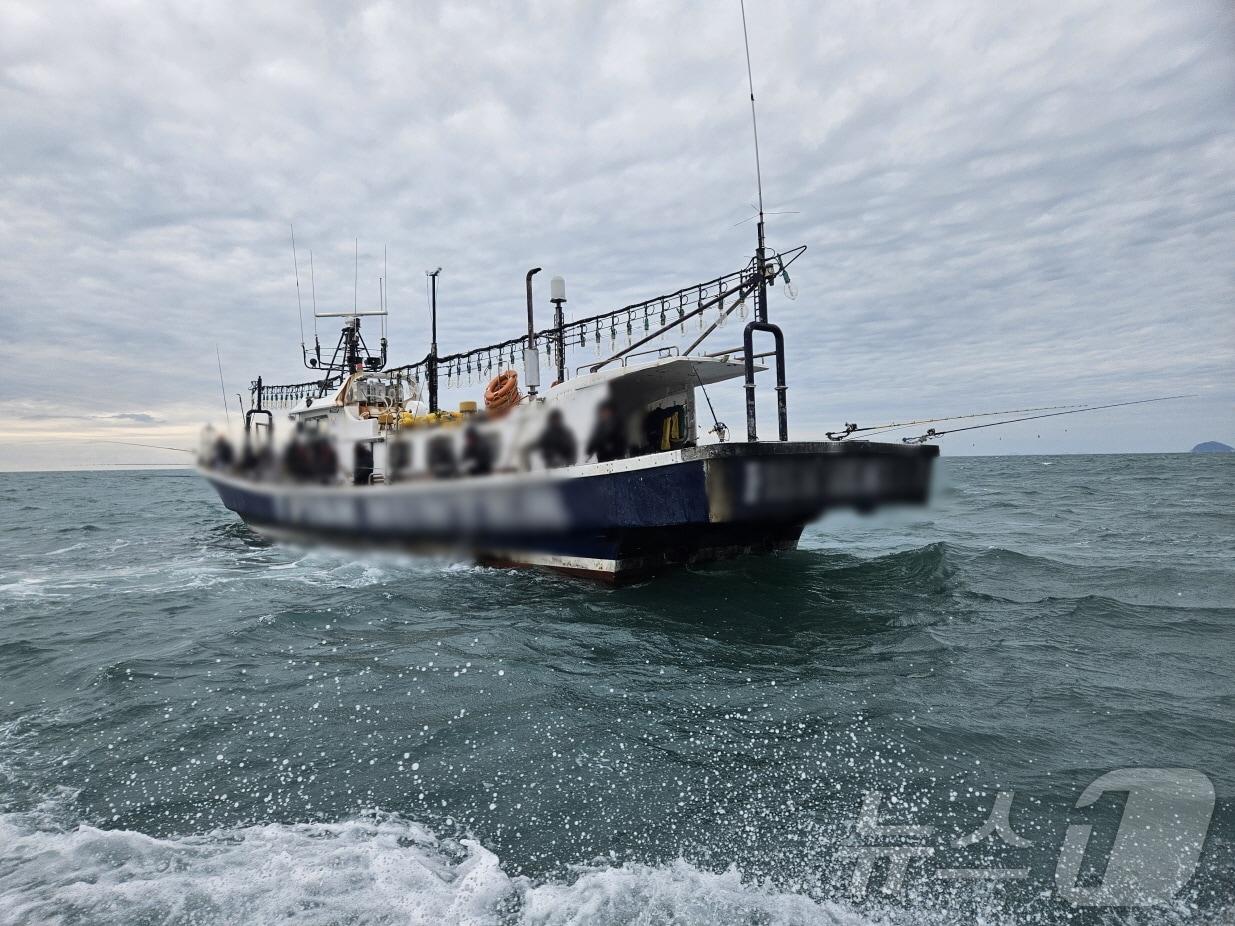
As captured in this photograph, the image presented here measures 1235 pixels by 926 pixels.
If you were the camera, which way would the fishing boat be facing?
facing away from the viewer and to the left of the viewer
